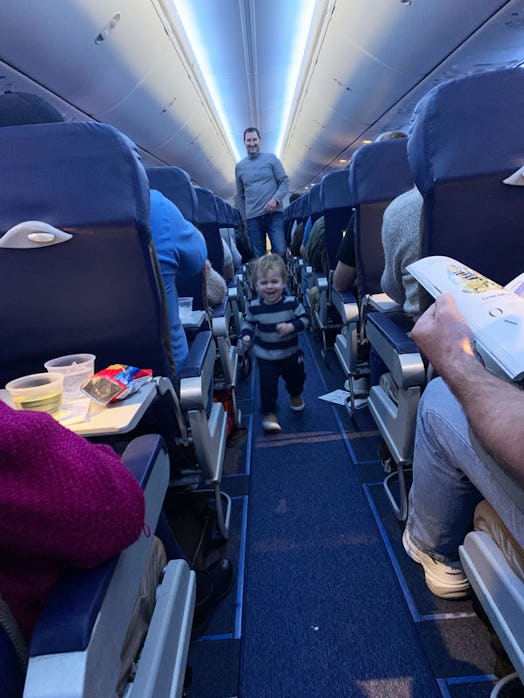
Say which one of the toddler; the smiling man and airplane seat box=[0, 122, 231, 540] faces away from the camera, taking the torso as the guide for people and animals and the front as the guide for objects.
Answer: the airplane seat

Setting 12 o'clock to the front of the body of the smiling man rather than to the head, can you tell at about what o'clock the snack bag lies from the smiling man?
The snack bag is roughly at 12 o'clock from the smiling man.

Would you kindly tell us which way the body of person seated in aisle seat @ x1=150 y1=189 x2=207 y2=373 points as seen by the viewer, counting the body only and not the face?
away from the camera

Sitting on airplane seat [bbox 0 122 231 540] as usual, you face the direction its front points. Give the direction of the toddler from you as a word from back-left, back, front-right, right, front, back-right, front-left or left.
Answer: front-right

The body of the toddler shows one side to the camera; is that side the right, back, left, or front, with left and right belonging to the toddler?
front

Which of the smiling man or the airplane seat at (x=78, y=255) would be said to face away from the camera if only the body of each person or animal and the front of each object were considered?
the airplane seat

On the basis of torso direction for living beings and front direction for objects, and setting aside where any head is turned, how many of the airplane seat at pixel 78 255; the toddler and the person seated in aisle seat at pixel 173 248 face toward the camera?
1

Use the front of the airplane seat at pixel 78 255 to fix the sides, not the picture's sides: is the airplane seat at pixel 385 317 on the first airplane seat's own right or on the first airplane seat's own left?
on the first airplane seat's own right

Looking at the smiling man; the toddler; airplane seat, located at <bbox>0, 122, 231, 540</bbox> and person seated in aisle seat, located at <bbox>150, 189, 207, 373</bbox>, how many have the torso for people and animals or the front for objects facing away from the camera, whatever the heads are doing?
2

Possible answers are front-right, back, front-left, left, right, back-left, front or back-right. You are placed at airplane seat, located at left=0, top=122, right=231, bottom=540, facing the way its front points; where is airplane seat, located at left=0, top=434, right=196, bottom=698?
back

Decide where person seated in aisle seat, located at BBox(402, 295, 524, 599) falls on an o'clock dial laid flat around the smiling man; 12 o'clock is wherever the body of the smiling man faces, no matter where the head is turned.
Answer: The person seated in aisle seat is roughly at 12 o'clock from the smiling man.

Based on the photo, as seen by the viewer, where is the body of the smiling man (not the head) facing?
toward the camera

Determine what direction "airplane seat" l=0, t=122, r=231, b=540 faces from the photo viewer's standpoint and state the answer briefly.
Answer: facing away from the viewer

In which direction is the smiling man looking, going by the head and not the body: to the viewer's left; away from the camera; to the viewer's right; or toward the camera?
toward the camera

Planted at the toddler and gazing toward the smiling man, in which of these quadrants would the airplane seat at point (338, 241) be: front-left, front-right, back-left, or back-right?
front-right

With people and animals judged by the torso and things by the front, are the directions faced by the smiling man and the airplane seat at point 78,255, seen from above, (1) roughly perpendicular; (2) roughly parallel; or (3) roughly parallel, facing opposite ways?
roughly parallel, facing opposite ways

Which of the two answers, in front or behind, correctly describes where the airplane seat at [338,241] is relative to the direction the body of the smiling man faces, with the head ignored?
in front

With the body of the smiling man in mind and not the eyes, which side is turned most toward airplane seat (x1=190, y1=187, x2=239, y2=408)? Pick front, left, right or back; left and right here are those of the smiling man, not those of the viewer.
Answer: front
